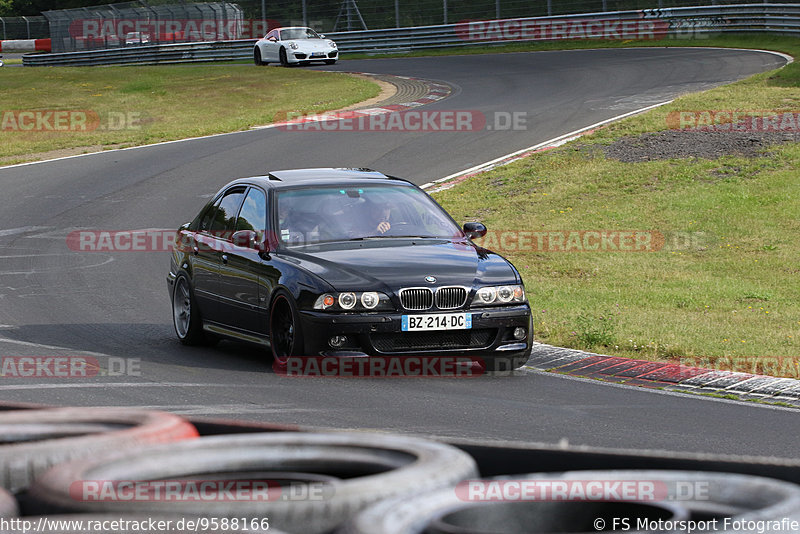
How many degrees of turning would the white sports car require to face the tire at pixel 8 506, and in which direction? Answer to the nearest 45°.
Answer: approximately 45° to its right

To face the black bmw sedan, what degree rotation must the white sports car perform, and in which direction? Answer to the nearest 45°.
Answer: approximately 45° to its right

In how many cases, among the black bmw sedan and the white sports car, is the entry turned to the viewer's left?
0

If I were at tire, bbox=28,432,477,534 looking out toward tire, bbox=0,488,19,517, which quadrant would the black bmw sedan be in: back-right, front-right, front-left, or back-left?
back-right

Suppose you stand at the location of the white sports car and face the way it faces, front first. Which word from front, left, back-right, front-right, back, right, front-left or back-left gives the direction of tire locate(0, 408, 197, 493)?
front-right

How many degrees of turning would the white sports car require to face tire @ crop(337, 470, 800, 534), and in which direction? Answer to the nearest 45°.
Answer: approximately 45° to its right

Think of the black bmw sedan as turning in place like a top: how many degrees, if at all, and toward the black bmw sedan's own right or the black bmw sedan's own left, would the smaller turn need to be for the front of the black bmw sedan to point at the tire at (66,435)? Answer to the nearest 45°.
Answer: approximately 45° to the black bmw sedan's own right

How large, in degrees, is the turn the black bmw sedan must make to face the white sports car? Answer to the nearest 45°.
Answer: approximately 135° to its left

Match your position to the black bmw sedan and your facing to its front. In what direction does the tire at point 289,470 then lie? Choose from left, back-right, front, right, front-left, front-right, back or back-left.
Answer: front-right

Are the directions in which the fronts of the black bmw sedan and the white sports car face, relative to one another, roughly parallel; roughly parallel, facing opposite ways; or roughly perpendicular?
roughly parallel

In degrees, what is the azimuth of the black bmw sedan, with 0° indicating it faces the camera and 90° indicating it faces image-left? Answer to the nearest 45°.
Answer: approximately 315°

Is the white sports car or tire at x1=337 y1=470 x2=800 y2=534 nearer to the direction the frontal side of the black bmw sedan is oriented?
the tire

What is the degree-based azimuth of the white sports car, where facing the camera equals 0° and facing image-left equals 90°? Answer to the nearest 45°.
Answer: approximately 315°

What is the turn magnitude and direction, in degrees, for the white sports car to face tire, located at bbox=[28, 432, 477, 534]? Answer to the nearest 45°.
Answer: approximately 45° to its right
